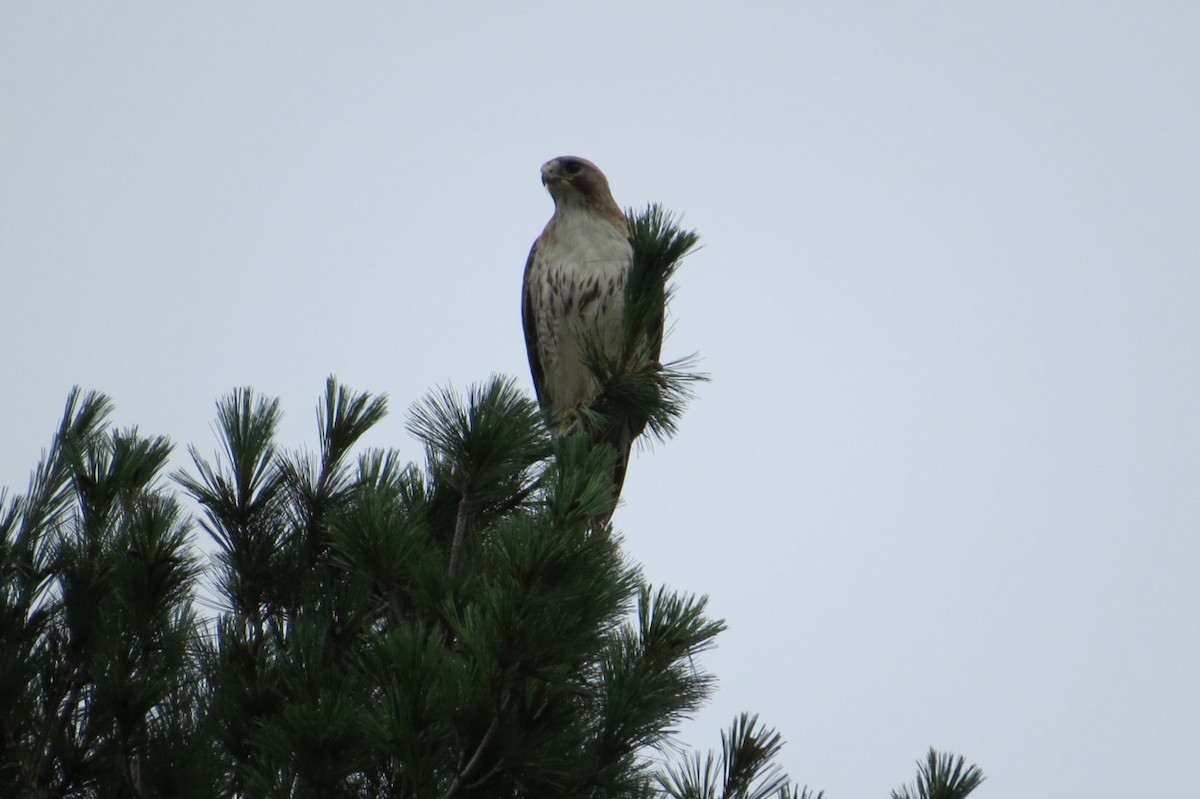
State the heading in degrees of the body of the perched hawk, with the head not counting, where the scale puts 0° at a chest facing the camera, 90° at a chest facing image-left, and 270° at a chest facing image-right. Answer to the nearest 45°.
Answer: approximately 45°
